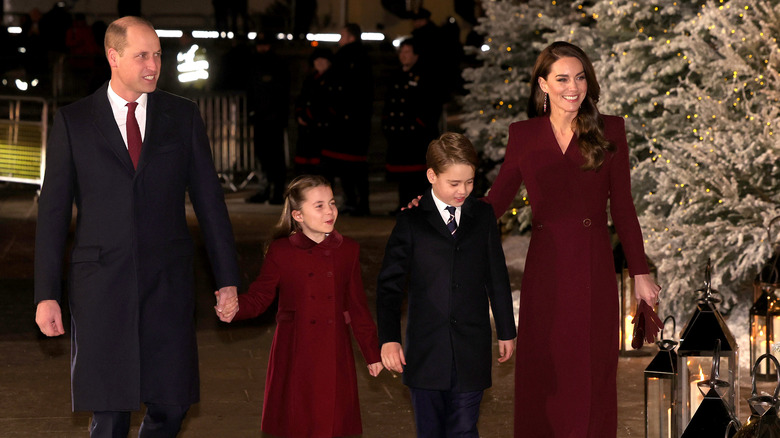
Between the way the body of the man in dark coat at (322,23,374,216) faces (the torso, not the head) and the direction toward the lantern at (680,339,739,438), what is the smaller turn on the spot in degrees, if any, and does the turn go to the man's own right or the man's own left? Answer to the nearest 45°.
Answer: approximately 90° to the man's own left

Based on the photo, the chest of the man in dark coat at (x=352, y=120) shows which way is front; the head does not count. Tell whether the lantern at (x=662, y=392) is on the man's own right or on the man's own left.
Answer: on the man's own left

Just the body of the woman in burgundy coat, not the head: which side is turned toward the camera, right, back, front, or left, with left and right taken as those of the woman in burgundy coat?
front

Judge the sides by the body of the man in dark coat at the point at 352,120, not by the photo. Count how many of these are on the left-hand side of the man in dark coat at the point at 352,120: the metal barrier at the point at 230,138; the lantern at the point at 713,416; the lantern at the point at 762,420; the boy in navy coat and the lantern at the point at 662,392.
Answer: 4

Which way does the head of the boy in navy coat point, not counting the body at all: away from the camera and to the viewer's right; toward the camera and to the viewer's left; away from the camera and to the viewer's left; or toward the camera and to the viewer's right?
toward the camera and to the viewer's right
